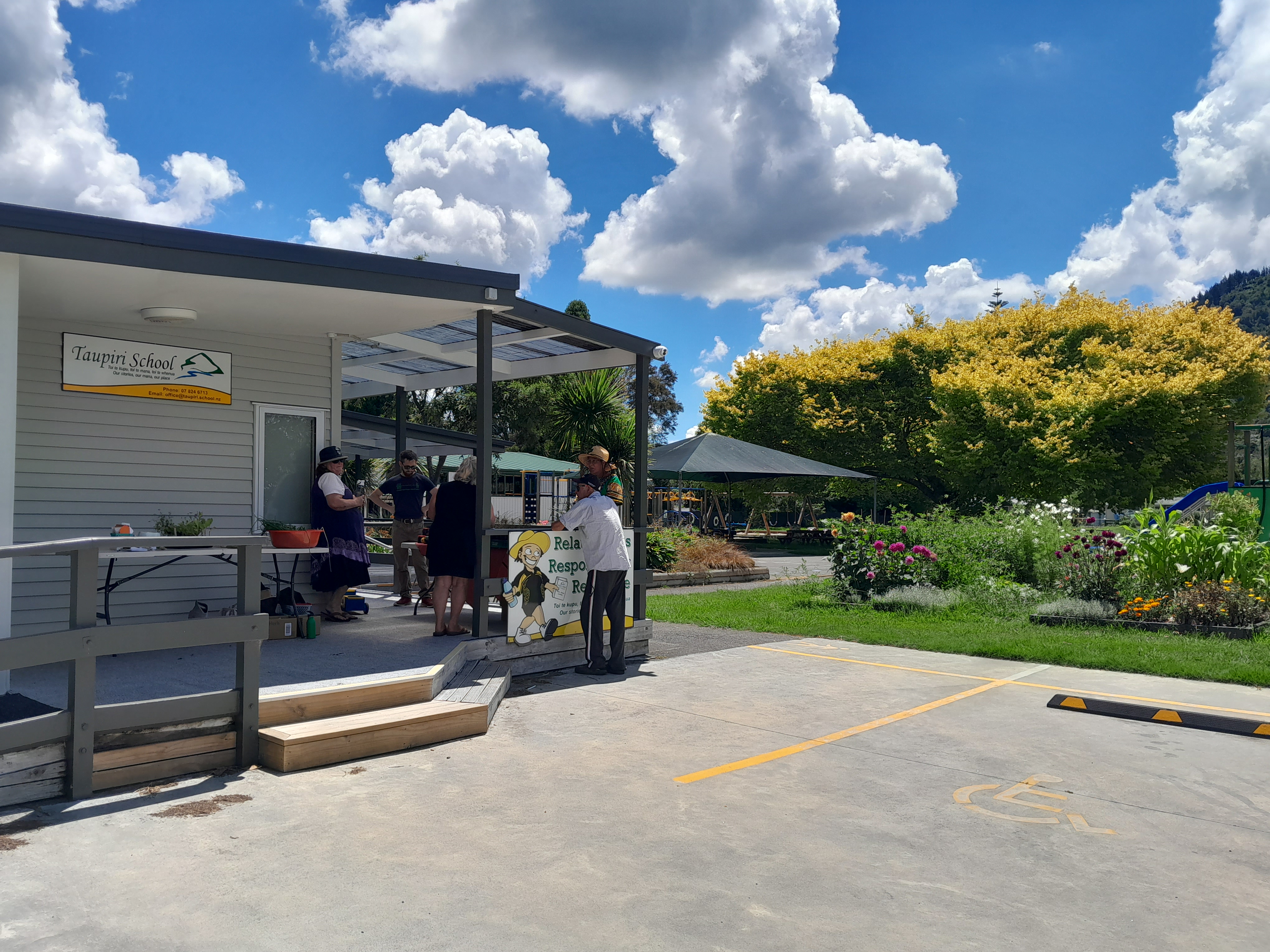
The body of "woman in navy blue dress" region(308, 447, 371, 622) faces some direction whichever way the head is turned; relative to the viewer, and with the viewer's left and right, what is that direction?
facing to the right of the viewer

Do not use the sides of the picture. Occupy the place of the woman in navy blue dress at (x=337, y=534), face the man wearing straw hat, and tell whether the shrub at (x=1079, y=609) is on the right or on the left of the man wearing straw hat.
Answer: left

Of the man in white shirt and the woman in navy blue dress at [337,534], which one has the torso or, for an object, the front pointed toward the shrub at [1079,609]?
the woman in navy blue dress

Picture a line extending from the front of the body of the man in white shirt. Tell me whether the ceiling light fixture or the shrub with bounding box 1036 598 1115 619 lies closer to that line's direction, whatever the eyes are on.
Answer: the ceiling light fixture

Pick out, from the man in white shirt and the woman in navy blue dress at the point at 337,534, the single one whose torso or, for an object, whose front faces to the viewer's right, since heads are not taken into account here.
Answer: the woman in navy blue dress

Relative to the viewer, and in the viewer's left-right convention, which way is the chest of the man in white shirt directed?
facing away from the viewer and to the left of the viewer

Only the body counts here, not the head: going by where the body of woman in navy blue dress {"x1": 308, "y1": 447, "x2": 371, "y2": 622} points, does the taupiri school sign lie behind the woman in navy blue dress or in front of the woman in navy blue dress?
behind

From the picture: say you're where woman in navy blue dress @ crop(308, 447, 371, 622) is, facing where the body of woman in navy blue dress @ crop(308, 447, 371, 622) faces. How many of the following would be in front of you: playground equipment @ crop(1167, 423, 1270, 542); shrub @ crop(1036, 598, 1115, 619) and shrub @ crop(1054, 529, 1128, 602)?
3

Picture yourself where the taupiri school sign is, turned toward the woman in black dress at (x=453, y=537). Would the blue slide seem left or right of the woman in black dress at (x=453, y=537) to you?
left

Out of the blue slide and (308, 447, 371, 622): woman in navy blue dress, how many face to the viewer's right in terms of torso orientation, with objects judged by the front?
1

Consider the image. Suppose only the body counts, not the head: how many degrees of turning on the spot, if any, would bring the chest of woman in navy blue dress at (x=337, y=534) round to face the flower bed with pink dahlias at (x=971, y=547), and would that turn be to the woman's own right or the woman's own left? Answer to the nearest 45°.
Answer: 0° — they already face it

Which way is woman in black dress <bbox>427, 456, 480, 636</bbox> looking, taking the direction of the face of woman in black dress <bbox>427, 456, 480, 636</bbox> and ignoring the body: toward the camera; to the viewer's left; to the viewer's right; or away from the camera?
away from the camera

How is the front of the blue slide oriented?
to the viewer's left
